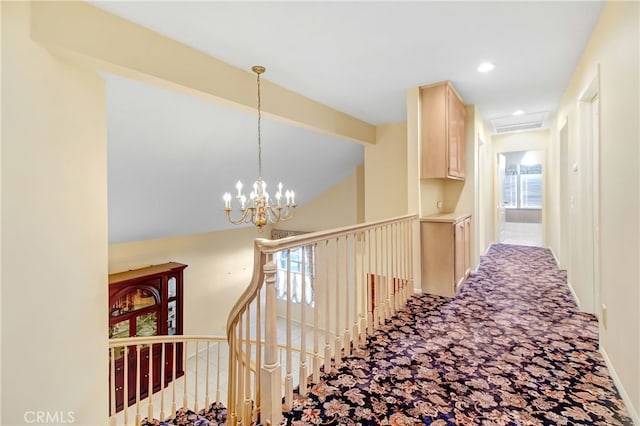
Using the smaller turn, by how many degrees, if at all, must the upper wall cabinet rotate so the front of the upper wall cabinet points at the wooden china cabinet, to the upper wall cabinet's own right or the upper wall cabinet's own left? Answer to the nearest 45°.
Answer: approximately 180°

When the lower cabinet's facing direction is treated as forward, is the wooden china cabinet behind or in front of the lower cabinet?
behind

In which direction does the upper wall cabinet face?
to the viewer's right

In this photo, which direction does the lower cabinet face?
to the viewer's right
